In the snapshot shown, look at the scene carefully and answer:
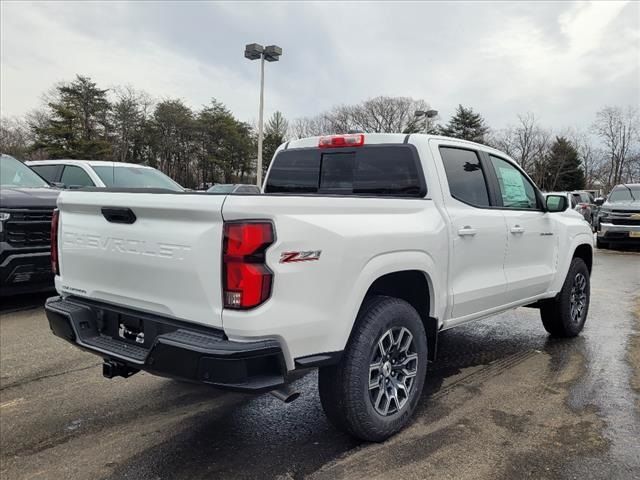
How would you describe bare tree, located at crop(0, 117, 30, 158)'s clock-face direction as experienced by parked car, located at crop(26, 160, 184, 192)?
The bare tree is roughly at 7 o'clock from the parked car.

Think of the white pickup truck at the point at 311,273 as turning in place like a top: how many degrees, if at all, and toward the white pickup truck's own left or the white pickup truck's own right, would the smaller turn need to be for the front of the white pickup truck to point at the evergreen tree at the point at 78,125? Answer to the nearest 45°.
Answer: approximately 90° to the white pickup truck's own left

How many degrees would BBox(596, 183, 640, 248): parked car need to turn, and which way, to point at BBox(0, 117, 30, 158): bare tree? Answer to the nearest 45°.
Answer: approximately 90° to its right

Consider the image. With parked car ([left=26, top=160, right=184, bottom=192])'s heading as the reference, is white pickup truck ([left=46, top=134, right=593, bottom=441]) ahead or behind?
ahead

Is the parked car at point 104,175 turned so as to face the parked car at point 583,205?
no

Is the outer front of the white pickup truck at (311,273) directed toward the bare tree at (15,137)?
no

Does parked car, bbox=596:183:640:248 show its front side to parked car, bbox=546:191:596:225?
no

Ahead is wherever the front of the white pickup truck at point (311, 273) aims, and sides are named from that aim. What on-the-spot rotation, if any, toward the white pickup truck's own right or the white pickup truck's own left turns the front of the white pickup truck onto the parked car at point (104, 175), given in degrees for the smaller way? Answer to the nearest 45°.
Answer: approximately 90° to the white pickup truck's own left

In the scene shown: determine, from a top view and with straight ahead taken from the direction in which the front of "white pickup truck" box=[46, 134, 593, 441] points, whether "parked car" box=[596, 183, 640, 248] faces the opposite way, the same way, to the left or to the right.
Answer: the opposite way

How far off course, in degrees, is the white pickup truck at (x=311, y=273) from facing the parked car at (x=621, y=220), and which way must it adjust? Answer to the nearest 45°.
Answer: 0° — it already faces it

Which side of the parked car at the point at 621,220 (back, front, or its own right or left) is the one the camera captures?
front

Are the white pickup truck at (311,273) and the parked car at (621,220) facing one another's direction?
yes

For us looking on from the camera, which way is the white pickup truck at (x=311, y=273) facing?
facing away from the viewer and to the right of the viewer

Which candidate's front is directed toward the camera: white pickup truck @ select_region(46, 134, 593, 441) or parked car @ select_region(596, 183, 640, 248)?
the parked car

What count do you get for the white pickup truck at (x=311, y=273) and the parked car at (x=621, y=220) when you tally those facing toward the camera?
1

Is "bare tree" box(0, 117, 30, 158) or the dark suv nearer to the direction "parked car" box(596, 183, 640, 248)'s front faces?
the dark suv
